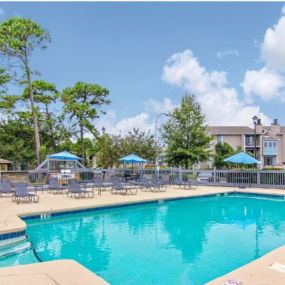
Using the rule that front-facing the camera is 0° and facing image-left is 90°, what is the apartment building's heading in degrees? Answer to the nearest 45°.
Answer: approximately 0°

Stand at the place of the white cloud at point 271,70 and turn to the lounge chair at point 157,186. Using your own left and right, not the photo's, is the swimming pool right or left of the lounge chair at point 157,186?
left

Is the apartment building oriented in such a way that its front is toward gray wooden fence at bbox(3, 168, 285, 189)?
yes
